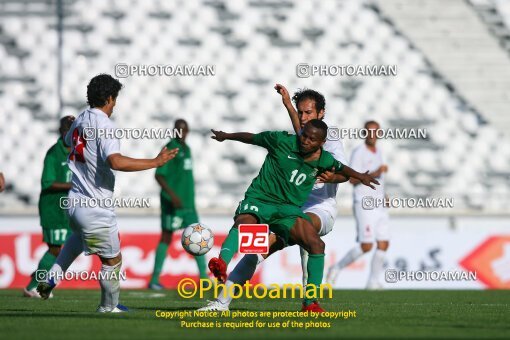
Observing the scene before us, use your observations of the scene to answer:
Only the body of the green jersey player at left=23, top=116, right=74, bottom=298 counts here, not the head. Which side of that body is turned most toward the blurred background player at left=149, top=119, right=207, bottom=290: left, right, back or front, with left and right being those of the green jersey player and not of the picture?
left

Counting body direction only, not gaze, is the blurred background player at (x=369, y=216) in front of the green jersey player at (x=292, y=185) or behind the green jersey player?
behind

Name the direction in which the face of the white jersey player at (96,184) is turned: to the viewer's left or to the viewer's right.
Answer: to the viewer's right

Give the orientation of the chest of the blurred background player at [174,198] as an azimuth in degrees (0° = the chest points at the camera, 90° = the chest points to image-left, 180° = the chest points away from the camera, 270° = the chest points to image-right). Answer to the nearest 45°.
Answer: approximately 315°

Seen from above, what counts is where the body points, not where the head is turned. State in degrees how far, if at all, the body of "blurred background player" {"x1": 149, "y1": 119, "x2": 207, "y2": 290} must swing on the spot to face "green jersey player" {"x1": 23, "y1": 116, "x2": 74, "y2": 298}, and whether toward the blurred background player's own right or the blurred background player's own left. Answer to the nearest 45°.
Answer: approximately 90° to the blurred background player's own right

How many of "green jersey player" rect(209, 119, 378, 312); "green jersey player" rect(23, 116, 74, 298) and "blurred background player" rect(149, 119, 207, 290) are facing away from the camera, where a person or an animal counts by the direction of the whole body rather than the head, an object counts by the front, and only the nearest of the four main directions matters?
0

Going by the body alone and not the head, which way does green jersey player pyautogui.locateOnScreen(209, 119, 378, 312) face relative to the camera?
toward the camera

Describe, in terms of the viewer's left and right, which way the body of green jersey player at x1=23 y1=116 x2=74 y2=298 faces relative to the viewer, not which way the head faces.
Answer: facing the viewer and to the right of the viewer

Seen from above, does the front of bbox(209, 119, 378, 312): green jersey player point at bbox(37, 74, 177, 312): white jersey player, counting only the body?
no

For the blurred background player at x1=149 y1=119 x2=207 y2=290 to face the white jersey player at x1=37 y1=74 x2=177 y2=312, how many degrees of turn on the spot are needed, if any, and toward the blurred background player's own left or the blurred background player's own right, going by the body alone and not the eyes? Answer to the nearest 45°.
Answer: approximately 45° to the blurred background player's own right

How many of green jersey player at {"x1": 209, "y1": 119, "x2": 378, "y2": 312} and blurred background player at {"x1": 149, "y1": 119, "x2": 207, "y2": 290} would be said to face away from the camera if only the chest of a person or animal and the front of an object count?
0

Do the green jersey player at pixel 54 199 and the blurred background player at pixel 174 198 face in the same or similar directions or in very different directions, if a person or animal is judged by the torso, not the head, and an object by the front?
same or similar directions

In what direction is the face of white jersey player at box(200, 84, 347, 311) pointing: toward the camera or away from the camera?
toward the camera
